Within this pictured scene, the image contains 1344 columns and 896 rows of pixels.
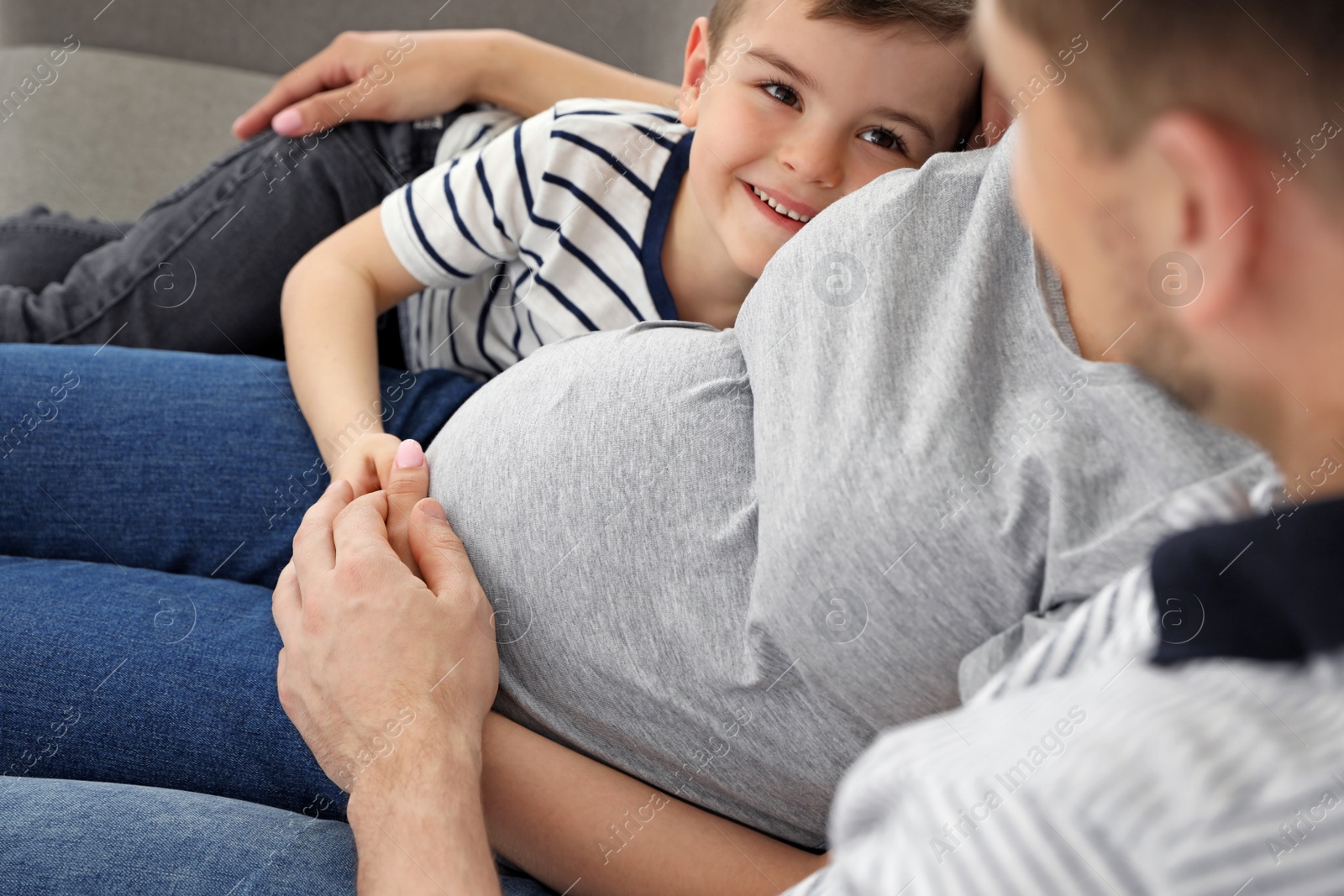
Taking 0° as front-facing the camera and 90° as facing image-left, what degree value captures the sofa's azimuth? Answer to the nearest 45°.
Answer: approximately 0°
